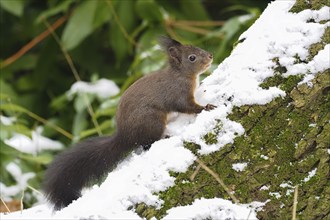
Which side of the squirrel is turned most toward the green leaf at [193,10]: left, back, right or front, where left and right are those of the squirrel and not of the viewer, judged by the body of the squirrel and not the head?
left

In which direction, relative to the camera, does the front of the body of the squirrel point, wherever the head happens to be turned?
to the viewer's right

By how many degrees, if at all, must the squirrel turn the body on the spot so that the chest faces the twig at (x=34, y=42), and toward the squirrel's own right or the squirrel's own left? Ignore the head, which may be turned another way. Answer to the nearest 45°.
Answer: approximately 90° to the squirrel's own left

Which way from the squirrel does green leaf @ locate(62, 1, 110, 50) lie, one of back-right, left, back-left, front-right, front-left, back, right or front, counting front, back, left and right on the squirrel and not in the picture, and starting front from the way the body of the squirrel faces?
left

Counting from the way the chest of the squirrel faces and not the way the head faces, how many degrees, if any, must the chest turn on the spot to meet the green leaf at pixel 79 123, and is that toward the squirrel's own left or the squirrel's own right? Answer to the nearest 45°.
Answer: approximately 90° to the squirrel's own left

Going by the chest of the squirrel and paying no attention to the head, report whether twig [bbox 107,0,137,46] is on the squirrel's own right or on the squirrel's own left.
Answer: on the squirrel's own left
